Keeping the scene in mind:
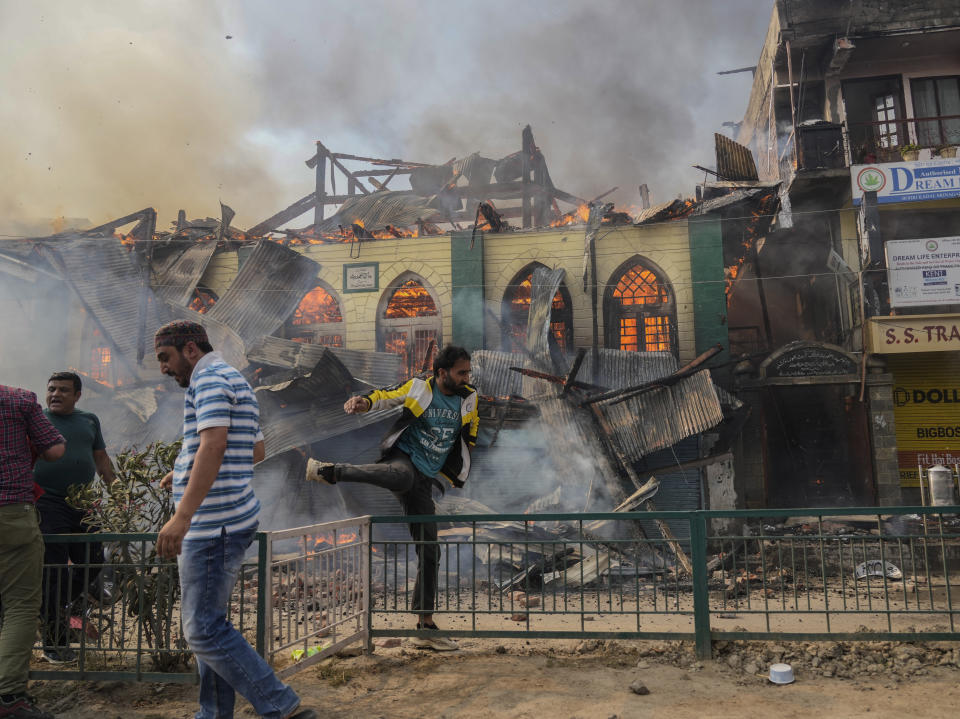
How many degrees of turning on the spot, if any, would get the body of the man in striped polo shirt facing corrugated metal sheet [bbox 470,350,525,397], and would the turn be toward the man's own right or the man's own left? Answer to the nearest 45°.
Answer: approximately 135° to the man's own right

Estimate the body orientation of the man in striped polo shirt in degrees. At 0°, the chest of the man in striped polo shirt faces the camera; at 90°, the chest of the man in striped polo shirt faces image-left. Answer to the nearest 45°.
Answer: approximately 90°

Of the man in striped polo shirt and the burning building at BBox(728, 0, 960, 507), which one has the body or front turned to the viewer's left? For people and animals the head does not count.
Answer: the man in striped polo shirt

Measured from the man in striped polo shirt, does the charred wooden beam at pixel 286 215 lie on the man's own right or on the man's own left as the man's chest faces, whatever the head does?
on the man's own right
